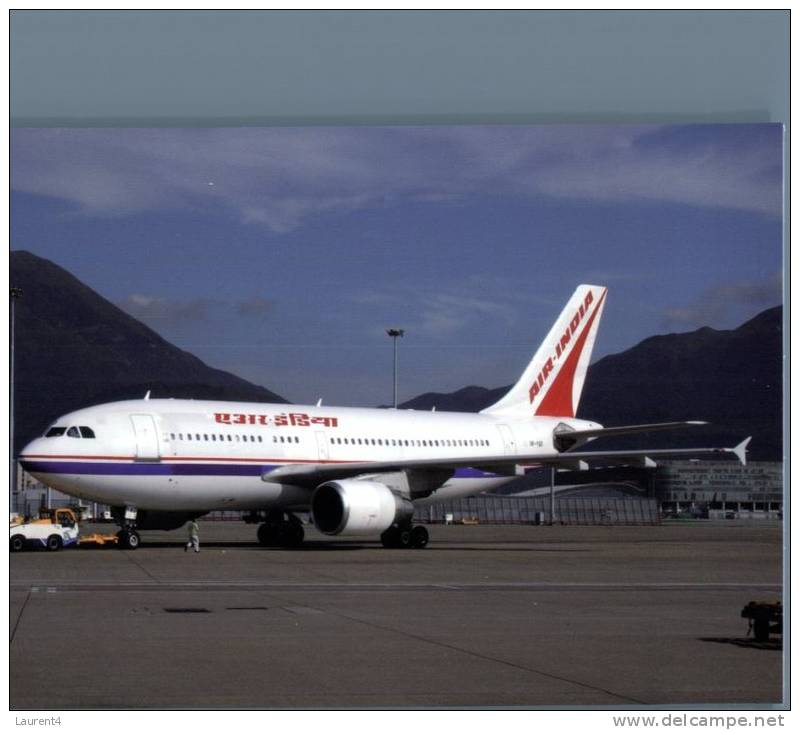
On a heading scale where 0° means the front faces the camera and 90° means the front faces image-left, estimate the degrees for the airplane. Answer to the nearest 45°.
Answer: approximately 45°

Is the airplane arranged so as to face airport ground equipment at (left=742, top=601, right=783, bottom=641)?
no

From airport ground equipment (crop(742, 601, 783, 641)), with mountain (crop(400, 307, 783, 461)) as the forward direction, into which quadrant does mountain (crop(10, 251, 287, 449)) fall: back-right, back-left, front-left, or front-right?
front-left

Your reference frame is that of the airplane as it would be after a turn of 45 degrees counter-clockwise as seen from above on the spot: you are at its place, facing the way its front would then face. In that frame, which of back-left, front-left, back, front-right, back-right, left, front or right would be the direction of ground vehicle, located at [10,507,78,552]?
right

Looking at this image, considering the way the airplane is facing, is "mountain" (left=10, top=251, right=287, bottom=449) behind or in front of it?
in front

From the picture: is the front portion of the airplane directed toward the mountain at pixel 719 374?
no
